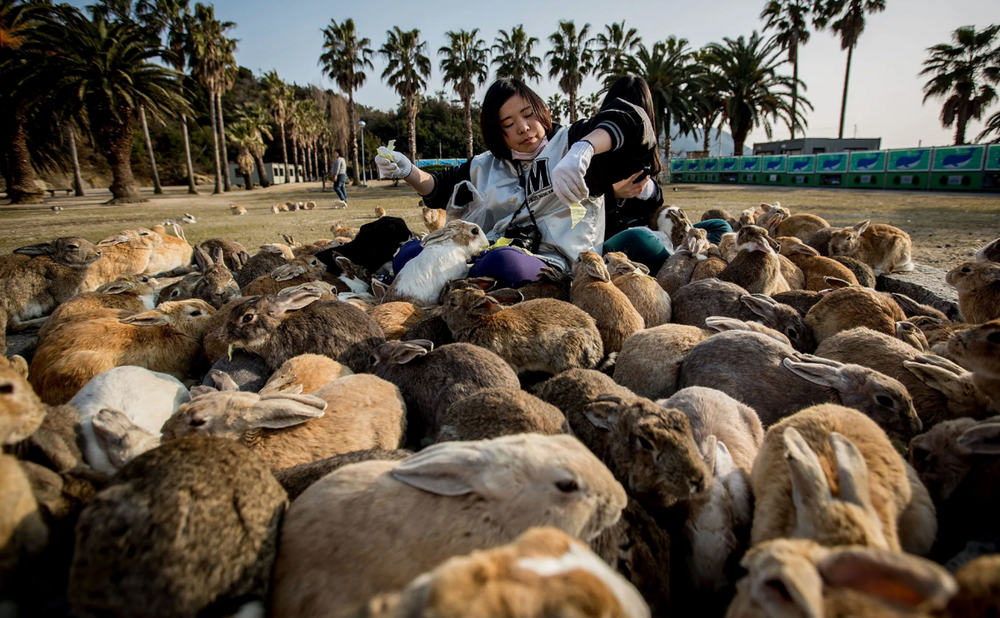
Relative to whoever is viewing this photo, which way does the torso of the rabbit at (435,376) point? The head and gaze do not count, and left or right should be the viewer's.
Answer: facing to the left of the viewer

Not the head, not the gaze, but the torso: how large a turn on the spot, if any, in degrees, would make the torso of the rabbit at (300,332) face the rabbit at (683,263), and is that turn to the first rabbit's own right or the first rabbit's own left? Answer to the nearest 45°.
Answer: approximately 180°

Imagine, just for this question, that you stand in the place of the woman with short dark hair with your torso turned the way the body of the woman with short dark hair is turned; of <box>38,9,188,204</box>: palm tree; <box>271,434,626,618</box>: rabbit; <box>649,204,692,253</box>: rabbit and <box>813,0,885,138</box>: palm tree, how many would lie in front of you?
1

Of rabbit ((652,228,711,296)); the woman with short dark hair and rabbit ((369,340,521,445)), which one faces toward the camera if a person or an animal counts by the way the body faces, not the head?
the woman with short dark hair

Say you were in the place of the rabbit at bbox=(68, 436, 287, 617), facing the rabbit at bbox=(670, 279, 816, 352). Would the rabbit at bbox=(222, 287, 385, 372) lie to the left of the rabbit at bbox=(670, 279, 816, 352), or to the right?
left

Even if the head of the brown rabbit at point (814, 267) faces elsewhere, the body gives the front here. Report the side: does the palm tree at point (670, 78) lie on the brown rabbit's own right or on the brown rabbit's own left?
on the brown rabbit's own right

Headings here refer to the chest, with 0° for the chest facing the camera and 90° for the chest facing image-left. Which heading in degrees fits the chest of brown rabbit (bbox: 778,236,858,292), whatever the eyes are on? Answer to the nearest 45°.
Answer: approximately 90°

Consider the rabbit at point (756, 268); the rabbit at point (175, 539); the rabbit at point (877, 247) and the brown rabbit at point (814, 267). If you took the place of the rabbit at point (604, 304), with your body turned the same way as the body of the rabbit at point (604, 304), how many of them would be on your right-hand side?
3

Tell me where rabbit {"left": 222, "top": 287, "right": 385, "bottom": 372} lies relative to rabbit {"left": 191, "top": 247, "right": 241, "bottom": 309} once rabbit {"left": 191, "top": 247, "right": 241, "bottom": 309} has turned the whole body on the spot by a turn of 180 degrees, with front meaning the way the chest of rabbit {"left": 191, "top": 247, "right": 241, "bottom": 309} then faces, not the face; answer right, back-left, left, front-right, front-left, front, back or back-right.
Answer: back

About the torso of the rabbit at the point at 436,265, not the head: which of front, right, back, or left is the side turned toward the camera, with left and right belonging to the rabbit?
right

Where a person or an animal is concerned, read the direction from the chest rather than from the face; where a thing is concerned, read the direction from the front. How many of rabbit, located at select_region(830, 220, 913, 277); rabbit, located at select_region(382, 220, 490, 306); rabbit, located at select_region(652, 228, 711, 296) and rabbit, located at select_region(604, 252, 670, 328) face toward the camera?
0

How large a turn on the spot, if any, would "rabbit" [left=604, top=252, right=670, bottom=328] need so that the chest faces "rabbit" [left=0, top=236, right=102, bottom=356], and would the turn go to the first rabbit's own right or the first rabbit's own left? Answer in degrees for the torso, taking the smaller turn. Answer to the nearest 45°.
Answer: approximately 45° to the first rabbit's own left

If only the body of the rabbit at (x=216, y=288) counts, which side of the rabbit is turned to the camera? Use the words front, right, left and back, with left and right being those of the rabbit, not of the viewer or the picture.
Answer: front

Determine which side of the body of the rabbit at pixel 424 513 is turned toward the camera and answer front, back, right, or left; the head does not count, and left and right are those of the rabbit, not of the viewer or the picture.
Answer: right
